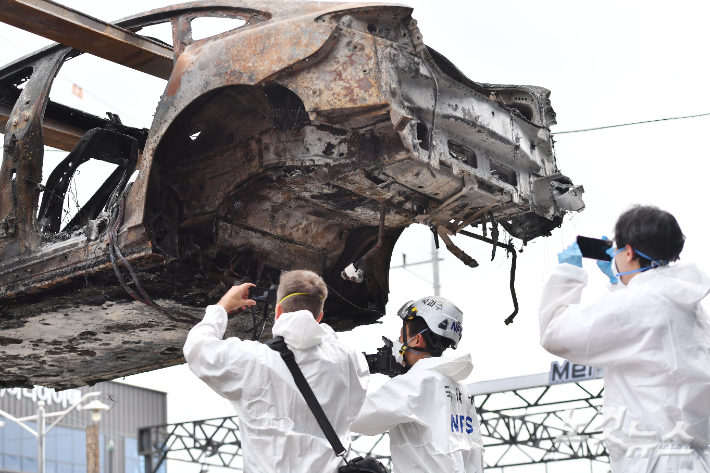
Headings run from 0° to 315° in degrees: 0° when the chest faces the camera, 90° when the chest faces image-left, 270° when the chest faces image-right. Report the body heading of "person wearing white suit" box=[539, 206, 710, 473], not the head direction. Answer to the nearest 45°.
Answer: approximately 135°

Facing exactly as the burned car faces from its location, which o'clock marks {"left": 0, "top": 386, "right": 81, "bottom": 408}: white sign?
The white sign is roughly at 1 o'clock from the burned car.

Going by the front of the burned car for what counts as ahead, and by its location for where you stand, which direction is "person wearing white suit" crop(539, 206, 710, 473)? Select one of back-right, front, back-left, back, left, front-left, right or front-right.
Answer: back

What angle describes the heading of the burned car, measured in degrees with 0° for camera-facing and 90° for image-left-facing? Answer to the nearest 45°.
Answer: approximately 135°

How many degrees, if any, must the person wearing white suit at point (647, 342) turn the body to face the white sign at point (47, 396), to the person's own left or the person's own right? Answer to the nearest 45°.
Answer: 0° — they already face it

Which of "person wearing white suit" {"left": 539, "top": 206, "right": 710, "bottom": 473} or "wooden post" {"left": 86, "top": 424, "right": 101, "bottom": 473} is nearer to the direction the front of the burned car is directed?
the wooden post

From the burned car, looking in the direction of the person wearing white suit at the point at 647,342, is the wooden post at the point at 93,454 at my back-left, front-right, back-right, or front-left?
back-left
